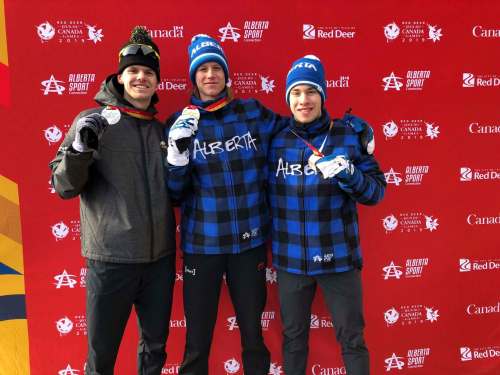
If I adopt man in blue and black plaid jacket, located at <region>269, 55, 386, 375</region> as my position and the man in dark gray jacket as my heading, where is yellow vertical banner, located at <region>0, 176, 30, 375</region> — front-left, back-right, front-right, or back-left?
front-right

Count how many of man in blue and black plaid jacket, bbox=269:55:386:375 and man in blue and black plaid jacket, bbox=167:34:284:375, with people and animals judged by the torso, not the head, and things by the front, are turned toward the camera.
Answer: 2

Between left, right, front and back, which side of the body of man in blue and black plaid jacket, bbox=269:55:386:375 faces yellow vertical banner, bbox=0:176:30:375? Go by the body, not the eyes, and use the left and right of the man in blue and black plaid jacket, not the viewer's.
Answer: right

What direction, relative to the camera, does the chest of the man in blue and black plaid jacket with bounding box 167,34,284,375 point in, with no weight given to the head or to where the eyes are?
toward the camera

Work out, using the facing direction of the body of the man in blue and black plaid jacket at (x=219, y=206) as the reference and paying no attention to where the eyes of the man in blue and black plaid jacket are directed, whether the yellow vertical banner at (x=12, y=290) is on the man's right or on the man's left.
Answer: on the man's right

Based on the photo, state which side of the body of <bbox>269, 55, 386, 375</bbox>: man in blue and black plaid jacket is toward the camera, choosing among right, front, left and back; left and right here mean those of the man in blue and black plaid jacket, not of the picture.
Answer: front
